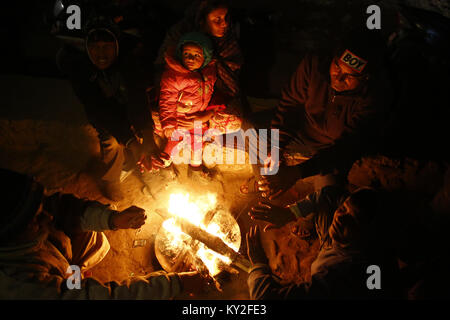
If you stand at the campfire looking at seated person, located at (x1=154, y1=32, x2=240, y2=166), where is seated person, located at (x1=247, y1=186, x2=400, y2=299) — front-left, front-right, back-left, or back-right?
back-right

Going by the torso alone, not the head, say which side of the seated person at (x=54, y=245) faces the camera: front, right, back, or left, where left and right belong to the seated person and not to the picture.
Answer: right

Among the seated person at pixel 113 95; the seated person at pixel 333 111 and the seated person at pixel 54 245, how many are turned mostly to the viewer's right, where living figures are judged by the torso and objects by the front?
1

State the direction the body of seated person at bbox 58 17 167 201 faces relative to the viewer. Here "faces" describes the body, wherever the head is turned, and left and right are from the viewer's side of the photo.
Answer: facing the viewer

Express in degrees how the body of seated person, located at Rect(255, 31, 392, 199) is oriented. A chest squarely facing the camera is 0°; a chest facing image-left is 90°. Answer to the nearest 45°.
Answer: approximately 45°

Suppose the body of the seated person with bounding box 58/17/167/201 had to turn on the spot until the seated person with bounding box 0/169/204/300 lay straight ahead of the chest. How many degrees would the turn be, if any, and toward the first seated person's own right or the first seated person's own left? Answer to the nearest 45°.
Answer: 0° — they already face them

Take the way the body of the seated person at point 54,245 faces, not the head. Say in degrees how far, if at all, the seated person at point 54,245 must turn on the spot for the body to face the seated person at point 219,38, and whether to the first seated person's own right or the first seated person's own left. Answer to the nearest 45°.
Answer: approximately 45° to the first seated person's own left

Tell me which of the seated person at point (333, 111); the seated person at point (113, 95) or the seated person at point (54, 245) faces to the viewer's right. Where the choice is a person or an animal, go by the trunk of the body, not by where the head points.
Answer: the seated person at point (54, 245)

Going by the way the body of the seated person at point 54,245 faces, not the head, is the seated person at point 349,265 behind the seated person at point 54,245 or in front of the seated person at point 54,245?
in front

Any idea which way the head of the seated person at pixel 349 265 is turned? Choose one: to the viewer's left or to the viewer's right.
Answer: to the viewer's left

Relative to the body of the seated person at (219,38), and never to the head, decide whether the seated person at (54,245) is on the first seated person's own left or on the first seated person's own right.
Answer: on the first seated person's own right

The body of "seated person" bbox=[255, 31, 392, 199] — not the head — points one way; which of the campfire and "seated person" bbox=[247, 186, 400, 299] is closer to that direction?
the campfire
